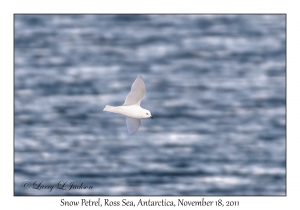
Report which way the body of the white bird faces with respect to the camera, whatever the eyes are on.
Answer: to the viewer's right
